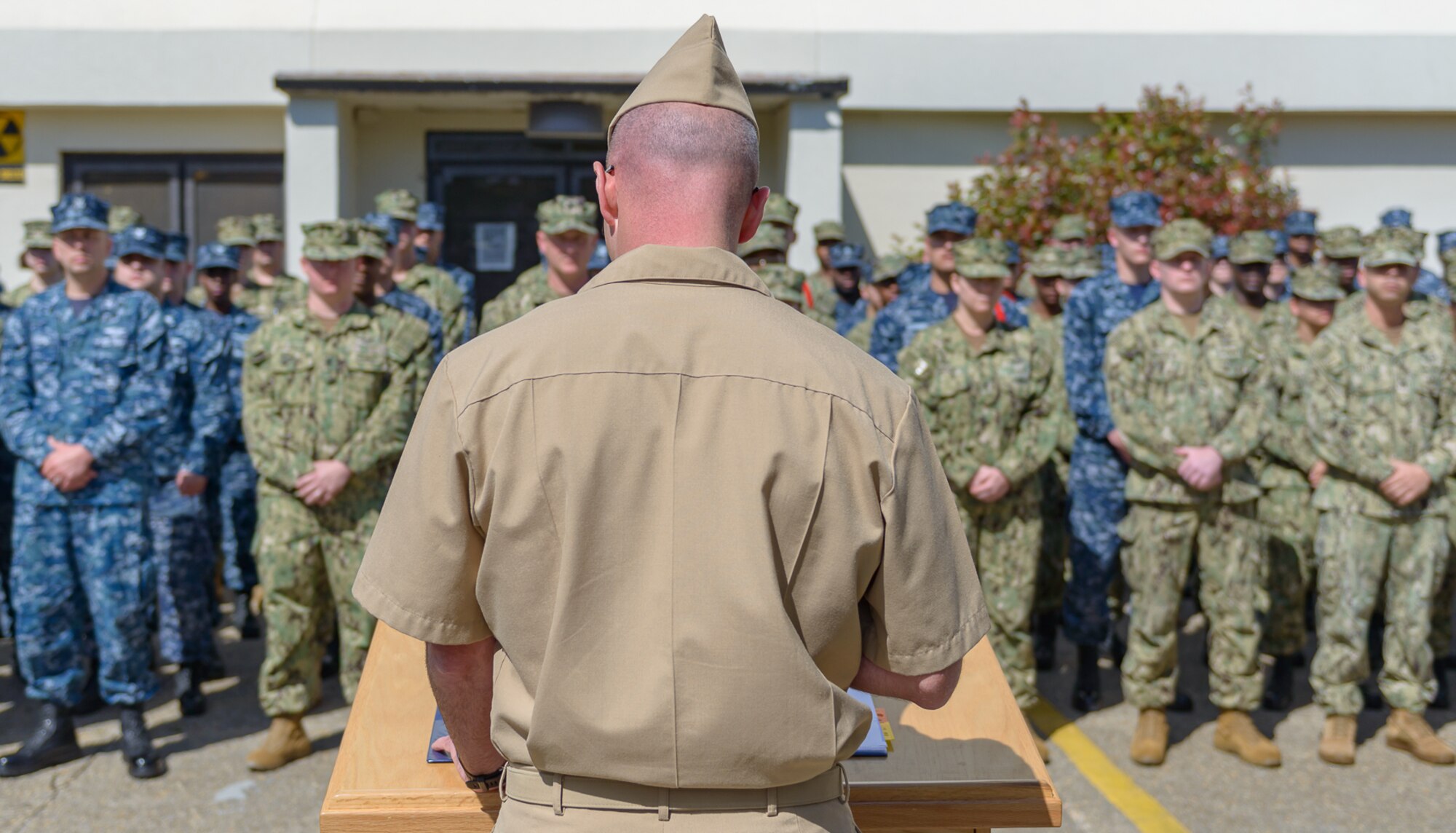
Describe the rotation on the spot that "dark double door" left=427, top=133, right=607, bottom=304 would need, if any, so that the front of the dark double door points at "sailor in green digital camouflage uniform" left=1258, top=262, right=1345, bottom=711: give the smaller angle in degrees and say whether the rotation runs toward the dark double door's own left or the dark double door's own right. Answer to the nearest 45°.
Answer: approximately 45° to the dark double door's own left

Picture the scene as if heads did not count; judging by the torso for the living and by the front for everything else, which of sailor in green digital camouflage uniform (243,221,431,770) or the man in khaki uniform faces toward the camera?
the sailor in green digital camouflage uniform

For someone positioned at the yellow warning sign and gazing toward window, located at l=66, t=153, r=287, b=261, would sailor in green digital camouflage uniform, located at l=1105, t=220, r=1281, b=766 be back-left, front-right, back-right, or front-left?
front-right

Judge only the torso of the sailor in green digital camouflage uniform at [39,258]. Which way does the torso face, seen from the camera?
toward the camera

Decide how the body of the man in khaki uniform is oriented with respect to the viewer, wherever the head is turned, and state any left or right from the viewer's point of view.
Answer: facing away from the viewer

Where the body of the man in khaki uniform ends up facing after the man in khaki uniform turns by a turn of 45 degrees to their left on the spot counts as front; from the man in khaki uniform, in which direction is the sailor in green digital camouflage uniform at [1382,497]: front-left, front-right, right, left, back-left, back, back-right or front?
right

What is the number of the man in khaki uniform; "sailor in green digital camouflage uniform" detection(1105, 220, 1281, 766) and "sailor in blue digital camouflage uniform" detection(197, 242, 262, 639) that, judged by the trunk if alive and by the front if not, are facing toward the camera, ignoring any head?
2

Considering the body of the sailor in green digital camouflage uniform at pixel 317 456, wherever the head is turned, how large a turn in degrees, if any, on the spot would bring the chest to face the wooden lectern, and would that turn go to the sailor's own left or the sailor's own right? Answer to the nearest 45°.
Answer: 0° — they already face it

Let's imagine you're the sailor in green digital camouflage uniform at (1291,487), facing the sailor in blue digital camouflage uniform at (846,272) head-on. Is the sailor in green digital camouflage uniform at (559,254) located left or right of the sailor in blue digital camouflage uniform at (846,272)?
left

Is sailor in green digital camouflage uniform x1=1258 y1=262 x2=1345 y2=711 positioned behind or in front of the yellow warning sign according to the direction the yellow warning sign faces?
in front

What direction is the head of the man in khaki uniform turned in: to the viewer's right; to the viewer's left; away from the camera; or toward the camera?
away from the camera

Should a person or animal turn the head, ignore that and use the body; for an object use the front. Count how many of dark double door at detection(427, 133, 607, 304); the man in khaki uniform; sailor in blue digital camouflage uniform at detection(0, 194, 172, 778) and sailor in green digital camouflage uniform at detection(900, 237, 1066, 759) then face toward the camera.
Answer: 3

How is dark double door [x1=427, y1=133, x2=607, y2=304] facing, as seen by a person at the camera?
facing the viewer

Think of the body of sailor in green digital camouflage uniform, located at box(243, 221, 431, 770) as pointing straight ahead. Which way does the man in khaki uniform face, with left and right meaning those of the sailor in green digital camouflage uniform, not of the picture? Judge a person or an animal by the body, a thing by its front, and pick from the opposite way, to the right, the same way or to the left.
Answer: the opposite way

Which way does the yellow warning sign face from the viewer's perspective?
toward the camera
